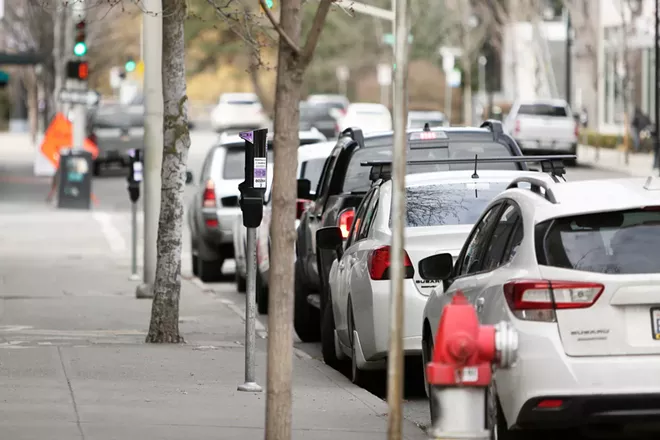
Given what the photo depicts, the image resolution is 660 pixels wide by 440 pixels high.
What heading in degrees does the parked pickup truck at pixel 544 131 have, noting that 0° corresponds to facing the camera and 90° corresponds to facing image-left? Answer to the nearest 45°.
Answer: approximately 180°

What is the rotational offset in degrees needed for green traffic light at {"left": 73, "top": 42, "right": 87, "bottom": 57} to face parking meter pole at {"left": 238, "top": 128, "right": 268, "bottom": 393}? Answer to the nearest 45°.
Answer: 0° — it already faces it

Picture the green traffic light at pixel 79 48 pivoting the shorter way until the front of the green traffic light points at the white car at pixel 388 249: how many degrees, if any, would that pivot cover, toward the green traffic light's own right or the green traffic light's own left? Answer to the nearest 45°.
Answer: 0° — it already faces it

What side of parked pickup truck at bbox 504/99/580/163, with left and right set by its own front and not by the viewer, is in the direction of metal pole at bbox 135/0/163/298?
back

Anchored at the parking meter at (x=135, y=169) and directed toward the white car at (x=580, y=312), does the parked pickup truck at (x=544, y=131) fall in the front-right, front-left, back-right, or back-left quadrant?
back-left

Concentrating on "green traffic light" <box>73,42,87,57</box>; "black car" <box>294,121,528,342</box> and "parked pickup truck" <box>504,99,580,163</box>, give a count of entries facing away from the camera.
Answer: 2

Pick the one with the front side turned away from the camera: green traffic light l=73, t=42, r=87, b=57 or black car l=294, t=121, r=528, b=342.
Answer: the black car

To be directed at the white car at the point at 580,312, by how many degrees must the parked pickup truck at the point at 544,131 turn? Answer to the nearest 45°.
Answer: approximately 180°

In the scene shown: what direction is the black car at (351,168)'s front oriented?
away from the camera

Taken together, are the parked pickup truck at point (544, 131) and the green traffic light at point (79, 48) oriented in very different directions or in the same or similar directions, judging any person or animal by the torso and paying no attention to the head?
very different directions

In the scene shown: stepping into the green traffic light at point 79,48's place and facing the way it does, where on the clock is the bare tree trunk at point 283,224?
The bare tree trunk is roughly at 12 o'clock from the green traffic light.

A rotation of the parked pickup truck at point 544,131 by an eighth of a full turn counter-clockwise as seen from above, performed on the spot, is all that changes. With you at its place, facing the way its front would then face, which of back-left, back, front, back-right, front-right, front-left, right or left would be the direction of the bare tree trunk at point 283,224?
back-left
